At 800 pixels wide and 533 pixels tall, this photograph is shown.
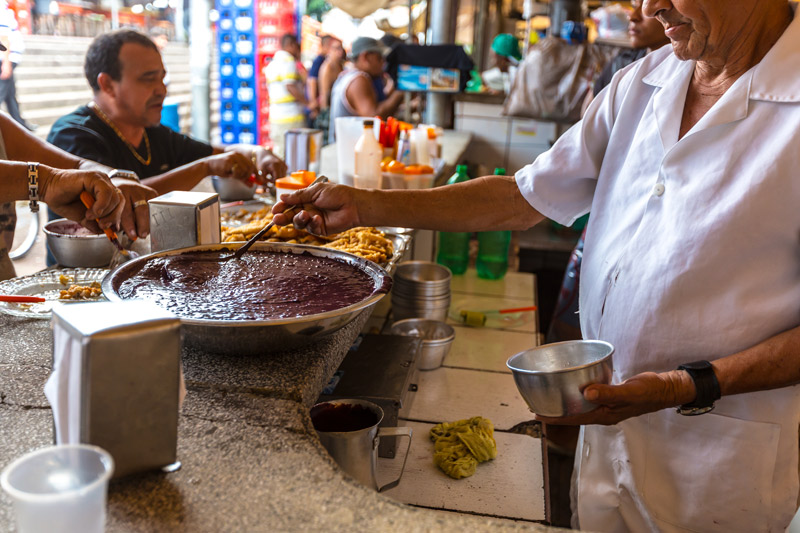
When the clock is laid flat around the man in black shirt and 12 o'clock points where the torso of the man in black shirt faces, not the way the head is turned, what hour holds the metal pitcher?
The metal pitcher is roughly at 1 o'clock from the man in black shirt.

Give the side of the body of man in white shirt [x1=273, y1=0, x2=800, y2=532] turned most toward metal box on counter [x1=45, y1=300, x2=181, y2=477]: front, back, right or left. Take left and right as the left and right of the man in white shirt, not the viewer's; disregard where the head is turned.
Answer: front

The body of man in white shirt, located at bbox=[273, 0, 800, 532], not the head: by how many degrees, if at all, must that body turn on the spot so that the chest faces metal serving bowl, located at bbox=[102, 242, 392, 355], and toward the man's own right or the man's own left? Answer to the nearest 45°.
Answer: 0° — they already face it

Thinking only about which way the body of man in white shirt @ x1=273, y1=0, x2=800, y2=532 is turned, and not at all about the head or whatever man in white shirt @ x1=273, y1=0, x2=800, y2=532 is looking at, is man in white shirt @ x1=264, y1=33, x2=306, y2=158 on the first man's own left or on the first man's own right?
on the first man's own right

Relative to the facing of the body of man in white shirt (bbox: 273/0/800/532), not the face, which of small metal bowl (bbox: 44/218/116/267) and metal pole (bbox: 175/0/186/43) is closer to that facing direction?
the small metal bowl

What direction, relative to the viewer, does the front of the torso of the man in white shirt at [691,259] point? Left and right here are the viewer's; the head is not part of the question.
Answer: facing the viewer and to the left of the viewer

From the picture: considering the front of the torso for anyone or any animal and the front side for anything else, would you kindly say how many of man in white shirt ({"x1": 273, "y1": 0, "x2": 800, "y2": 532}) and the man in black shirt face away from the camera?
0

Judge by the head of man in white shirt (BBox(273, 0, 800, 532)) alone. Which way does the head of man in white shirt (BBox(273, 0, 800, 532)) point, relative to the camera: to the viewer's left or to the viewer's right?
to the viewer's left

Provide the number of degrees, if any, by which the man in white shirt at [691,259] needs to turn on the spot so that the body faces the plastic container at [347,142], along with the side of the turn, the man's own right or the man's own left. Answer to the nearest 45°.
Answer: approximately 90° to the man's own right

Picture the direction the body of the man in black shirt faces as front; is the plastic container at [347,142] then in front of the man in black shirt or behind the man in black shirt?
in front

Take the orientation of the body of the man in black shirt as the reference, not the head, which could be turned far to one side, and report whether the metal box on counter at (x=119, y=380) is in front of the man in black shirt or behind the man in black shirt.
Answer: in front

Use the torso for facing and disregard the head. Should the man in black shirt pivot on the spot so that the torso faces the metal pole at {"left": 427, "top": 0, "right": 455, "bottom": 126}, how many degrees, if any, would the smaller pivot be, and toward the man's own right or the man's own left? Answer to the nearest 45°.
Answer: approximately 90° to the man's own left

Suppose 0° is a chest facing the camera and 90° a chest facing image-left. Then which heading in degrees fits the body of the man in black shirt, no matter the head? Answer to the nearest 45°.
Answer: approximately 315°

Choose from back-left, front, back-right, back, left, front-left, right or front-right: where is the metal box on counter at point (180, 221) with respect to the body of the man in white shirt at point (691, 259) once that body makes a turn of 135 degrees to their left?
back
